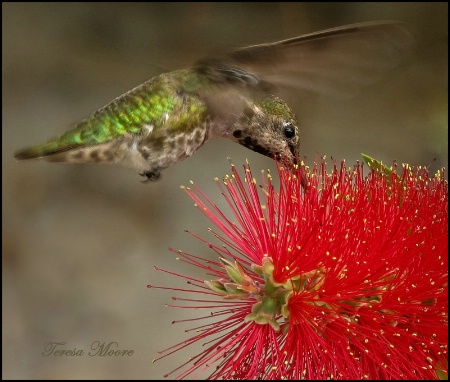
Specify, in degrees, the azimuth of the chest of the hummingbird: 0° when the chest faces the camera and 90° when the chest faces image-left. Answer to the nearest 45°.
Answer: approximately 270°
